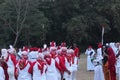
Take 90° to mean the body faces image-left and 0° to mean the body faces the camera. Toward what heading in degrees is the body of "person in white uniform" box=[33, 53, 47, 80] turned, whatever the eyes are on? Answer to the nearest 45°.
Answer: approximately 180°
